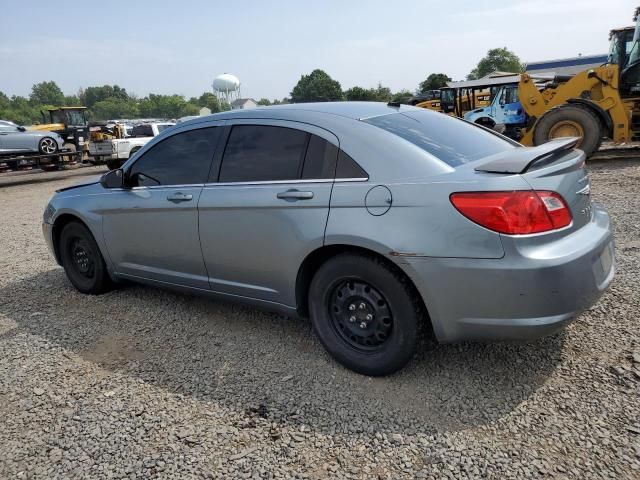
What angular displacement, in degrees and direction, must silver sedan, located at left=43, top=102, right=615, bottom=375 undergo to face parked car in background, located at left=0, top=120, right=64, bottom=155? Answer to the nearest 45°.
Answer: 0° — it already faces it

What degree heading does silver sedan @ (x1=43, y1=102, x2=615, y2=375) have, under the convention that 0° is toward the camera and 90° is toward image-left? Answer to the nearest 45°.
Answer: approximately 135°

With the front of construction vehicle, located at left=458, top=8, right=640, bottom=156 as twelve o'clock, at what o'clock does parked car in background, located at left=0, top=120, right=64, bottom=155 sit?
The parked car in background is roughly at 12 o'clock from the construction vehicle.

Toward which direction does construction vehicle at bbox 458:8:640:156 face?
to the viewer's left

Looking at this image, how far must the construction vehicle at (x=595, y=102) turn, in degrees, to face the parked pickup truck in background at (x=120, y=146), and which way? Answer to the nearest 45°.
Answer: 0° — it already faces it
